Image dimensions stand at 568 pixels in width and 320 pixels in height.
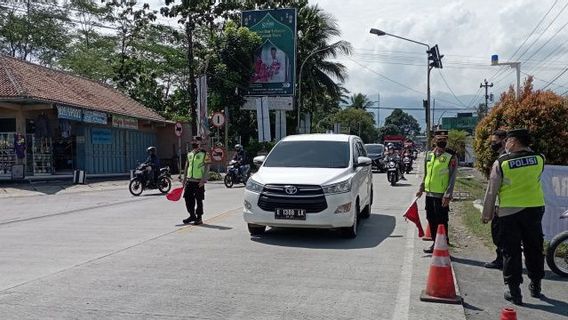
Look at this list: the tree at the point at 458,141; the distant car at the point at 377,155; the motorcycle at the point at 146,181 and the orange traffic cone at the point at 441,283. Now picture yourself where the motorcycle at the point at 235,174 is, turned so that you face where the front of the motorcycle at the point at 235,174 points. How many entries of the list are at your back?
2

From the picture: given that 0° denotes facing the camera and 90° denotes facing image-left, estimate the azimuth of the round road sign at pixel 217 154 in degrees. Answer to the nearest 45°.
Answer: approximately 0°

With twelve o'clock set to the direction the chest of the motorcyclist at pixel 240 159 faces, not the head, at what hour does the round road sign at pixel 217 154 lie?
The round road sign is roughly at 4 o'clock from the motorcyclist.

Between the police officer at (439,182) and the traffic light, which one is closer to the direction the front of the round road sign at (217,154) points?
the police officer

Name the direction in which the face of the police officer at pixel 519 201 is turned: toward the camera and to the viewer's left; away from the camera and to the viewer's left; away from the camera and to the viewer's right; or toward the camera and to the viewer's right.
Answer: away from the camera and to the viewer's left

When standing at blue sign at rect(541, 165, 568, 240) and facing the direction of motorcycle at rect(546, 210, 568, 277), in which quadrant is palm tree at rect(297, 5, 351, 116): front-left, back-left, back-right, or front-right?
back-right

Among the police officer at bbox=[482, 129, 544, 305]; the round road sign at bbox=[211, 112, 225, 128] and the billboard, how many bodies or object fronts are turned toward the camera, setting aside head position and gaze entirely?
2

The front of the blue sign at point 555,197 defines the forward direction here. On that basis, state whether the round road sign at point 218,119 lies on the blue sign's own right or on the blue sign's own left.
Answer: on the blue sign's own right

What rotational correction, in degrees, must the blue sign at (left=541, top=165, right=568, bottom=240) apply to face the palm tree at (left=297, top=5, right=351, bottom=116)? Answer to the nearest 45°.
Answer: approximately 135° to its right

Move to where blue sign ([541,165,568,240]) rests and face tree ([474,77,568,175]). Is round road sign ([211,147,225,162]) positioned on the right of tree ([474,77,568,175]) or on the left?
left

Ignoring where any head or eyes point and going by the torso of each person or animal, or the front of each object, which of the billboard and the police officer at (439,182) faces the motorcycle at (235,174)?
the billboard
